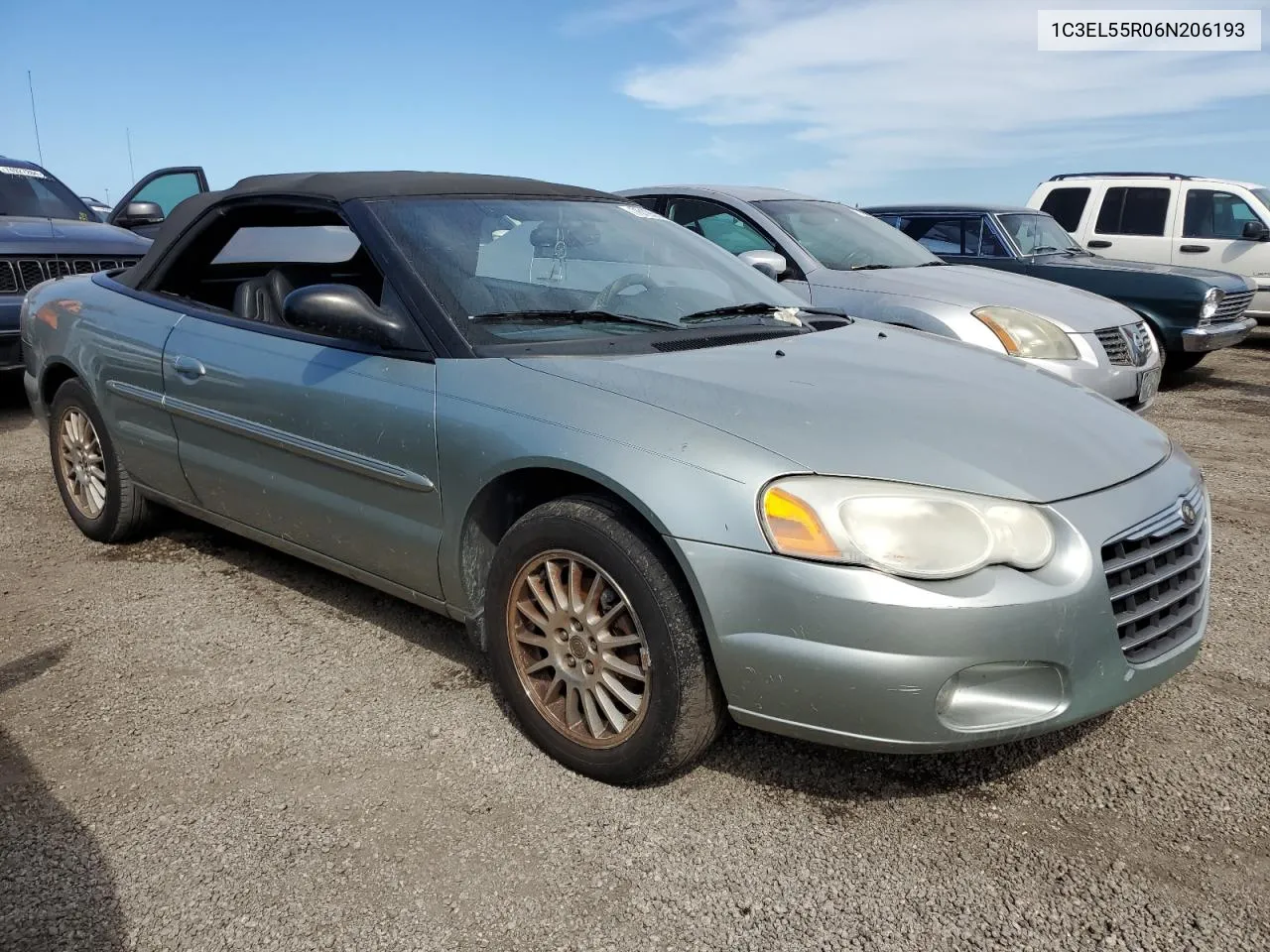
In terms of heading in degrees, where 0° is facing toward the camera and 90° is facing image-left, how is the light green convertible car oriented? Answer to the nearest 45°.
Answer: approximately 315°

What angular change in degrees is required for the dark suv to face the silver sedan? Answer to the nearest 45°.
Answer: approximately 45° to its left

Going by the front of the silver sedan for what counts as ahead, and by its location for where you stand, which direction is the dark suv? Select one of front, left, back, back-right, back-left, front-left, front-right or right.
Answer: back-right

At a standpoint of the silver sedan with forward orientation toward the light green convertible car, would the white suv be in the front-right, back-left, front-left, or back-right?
back-left

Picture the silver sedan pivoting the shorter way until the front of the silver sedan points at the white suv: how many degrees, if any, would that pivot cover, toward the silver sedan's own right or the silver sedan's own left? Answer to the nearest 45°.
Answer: approximately 90° to the silver sedan's own left

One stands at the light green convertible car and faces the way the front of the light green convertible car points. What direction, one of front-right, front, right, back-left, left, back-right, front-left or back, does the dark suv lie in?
back

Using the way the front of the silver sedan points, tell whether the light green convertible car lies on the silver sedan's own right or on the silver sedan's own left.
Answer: on the silver sedan's own right

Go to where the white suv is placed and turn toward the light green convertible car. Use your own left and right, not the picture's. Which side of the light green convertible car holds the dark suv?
right

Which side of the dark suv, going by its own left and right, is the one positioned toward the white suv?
left

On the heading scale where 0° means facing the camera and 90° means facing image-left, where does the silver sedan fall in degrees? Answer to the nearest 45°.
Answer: approximately 315°

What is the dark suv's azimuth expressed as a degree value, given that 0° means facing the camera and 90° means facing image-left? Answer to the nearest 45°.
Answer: approximately 0°
